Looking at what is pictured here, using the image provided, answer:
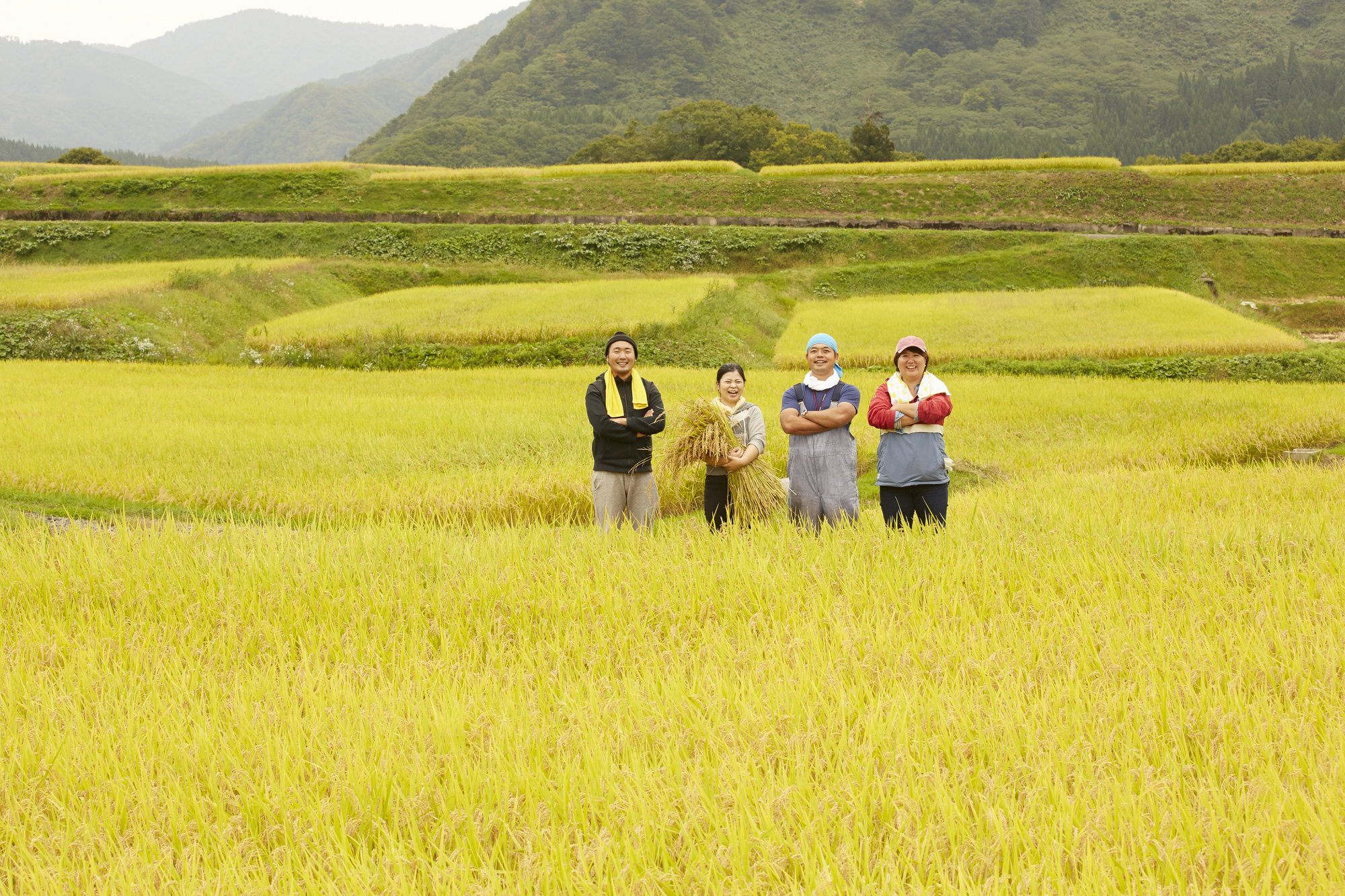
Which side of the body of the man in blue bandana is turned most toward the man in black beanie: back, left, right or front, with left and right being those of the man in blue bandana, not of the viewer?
right

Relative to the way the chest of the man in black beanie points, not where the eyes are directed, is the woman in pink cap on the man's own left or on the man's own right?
on the man's own left

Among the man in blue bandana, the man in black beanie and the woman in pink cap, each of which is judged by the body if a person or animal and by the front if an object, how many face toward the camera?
3

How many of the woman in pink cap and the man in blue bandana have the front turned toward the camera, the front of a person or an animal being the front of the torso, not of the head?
2

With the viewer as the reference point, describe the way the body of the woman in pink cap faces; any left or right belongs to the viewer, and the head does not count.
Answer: facing the viewer

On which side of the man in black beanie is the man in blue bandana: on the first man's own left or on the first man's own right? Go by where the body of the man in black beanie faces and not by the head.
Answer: on the first man's own left

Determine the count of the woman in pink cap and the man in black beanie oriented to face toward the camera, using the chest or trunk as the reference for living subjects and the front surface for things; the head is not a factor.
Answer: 2
